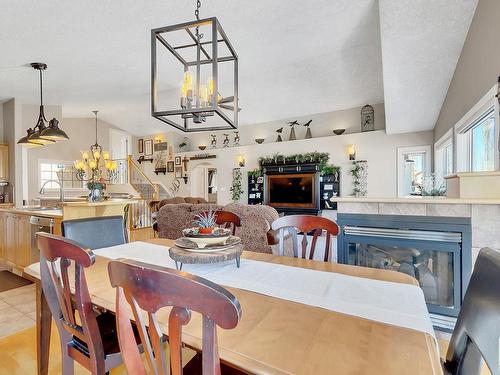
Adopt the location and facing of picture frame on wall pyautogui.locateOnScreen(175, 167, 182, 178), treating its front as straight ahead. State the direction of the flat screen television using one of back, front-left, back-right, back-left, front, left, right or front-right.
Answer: front-left

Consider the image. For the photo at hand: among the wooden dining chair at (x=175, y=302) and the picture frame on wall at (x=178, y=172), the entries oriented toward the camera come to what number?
1

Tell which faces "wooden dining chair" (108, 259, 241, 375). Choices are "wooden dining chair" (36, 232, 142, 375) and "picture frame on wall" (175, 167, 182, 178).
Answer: the picture frame on wall

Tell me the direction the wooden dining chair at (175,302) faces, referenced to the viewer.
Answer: facing away from the viewer and to the right of the viewer

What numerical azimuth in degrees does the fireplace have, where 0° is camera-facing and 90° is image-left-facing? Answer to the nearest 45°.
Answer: approximately 45°

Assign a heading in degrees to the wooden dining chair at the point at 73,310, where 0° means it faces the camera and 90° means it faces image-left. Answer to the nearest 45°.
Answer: approximately 225°
